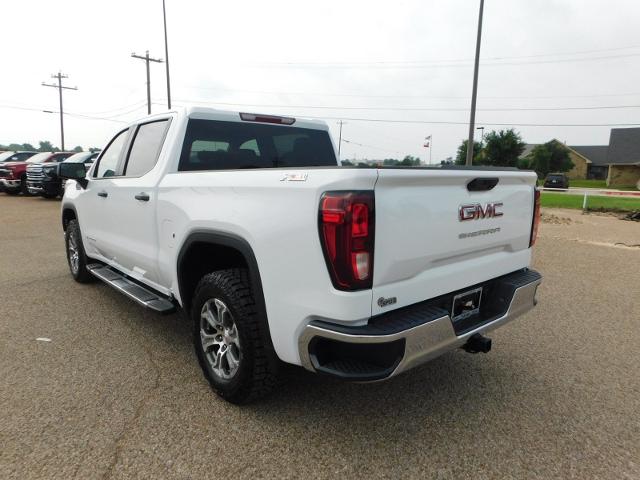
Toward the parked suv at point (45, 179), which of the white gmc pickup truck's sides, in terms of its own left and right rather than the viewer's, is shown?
front

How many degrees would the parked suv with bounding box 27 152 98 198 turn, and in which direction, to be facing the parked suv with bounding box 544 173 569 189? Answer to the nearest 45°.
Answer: approximately 135° to its left

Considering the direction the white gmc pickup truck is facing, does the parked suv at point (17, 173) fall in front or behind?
in front

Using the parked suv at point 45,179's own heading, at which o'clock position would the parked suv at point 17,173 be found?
the parked suv at point 17,173 is roughly at 4 o'clock from the parked suv at point 45,179.

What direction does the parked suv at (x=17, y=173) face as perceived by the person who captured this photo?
facing the viewer and to the left of the viewer

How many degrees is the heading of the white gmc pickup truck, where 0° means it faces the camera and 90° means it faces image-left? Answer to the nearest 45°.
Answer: approximately 135°

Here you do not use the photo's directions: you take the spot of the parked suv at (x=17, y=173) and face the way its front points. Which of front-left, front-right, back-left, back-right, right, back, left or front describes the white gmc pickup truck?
front-left

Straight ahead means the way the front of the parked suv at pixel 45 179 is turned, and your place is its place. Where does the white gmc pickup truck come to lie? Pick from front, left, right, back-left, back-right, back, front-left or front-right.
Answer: front-left

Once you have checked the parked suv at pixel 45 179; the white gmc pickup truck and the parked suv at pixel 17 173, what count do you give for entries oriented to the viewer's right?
0

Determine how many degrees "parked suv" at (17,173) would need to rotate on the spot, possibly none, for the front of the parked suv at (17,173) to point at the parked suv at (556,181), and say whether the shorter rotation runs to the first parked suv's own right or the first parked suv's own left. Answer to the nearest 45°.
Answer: approximately 135° to the first parked suv's own left

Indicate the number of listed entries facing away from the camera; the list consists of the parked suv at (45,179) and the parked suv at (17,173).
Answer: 0

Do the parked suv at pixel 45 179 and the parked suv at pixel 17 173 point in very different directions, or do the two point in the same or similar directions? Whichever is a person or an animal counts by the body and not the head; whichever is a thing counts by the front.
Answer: same or similar directions
